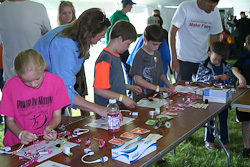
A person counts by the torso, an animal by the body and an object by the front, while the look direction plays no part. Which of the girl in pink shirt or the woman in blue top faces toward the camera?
the girl in pink shirt

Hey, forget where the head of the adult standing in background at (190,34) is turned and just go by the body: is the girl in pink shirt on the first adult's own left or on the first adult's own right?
on the first adult's own right

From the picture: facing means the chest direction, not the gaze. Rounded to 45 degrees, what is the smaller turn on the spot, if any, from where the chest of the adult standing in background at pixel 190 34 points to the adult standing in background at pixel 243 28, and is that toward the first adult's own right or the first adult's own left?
approximately 135° to the first adult's own left

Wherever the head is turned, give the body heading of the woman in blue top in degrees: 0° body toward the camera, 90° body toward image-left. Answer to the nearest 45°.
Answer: approximately 270°

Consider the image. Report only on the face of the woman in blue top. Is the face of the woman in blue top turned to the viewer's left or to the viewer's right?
to the viewer's right

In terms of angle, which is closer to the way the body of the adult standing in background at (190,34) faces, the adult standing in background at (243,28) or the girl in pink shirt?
the girl in pink shirt

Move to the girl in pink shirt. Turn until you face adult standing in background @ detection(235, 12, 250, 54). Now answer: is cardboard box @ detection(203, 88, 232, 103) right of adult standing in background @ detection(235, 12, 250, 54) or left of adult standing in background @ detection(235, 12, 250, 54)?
right

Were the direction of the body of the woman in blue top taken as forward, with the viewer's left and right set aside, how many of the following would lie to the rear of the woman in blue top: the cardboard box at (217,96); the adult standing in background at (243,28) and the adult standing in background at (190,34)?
0

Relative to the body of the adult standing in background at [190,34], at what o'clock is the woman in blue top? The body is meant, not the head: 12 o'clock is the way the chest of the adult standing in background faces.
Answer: The woman in blue top is roughly at 2 o'clock from the adult standing in background.
